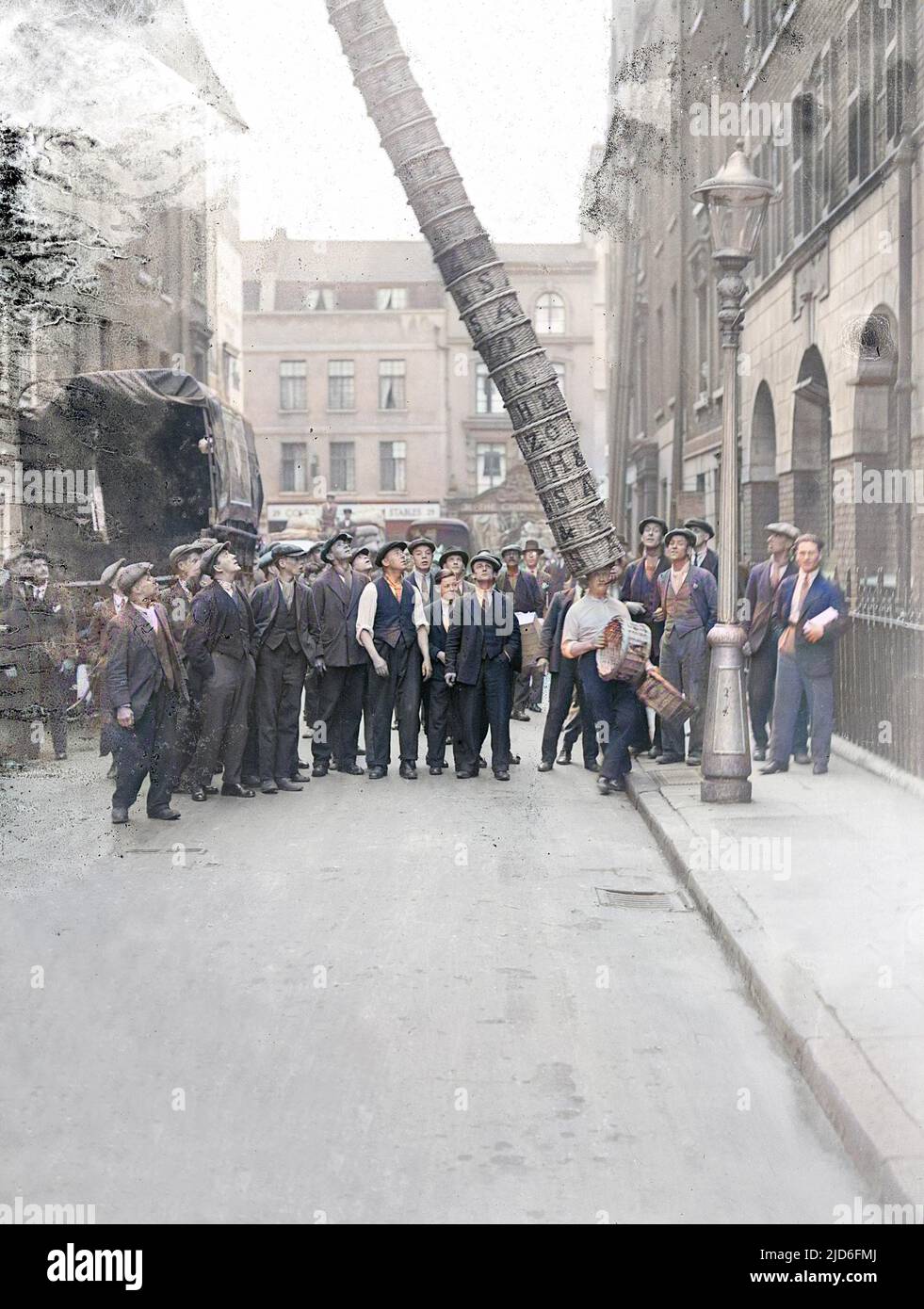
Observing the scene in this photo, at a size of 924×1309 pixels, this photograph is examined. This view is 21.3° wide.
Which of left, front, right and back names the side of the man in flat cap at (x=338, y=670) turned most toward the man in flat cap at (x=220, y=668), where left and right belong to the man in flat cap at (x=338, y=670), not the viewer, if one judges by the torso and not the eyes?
right

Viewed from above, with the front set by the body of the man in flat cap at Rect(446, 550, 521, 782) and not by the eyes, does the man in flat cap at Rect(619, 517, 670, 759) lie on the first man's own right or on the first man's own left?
on the first man's own left

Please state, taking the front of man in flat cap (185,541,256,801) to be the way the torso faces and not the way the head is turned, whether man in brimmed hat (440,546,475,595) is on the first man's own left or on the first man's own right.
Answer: on the first man's own left

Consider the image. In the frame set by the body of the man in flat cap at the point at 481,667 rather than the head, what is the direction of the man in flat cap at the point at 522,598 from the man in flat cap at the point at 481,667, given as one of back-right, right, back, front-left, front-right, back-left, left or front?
back

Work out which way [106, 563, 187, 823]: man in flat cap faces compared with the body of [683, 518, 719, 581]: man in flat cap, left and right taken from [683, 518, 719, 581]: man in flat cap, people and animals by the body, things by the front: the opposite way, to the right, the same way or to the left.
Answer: to the left
